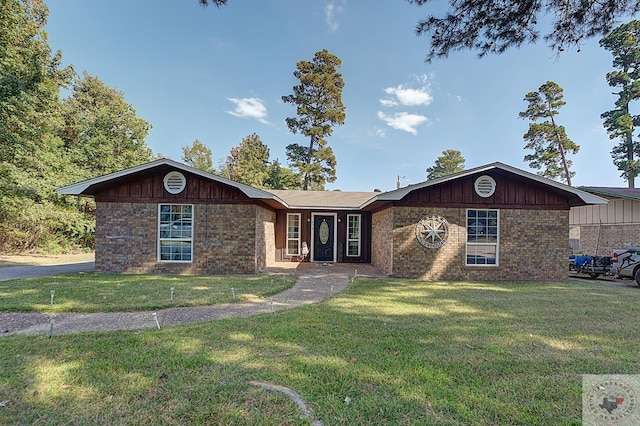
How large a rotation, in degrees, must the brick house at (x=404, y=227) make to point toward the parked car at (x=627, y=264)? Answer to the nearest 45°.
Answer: approximately 90° to its left

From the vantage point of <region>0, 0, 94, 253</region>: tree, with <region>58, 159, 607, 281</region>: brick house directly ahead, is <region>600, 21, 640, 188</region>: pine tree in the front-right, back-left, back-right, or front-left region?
front-left

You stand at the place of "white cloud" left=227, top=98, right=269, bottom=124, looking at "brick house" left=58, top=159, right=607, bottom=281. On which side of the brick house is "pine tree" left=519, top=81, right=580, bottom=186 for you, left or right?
left

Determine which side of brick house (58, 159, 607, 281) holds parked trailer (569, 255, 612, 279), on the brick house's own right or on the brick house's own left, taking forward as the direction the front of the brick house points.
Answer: on the brick house's own left

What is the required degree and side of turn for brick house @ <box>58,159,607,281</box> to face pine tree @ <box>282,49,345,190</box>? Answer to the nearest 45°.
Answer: approximately 180°

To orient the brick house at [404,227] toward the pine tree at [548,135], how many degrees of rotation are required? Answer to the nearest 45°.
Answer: approximately 135° to its left

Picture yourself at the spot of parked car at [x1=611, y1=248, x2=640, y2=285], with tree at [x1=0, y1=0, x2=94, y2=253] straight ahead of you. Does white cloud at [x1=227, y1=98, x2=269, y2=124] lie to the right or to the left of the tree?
right

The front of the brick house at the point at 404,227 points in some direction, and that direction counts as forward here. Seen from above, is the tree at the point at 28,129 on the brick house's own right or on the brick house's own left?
on the brick house's own right

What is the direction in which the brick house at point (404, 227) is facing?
toward the camera
